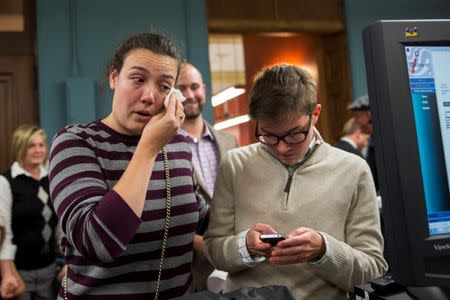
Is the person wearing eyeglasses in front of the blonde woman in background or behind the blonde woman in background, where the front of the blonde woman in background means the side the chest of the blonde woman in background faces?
in front

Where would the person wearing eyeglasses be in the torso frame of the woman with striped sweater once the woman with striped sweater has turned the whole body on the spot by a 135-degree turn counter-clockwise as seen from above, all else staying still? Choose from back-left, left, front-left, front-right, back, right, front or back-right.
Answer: right

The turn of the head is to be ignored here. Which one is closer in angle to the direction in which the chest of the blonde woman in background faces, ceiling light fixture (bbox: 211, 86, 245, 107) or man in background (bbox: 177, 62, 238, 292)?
the man in background

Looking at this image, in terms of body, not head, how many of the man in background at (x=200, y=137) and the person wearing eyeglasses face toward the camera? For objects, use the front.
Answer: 2

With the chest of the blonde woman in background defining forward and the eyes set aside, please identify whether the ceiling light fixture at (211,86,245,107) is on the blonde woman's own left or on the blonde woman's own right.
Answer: on the blonde woman's own left

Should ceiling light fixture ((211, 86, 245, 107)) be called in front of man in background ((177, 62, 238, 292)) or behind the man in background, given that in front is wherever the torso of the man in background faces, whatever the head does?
behind

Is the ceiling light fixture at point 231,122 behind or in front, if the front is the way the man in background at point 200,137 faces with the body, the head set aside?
behind

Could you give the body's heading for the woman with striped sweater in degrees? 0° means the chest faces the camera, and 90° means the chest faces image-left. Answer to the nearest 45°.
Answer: approximately 315°

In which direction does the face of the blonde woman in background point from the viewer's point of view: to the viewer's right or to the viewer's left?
to the viewer's right
